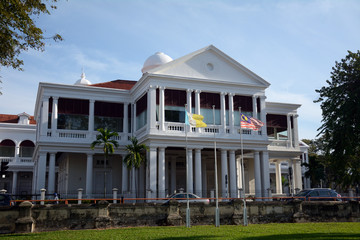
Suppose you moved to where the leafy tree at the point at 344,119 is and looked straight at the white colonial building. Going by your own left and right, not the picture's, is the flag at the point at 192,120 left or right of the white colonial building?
left

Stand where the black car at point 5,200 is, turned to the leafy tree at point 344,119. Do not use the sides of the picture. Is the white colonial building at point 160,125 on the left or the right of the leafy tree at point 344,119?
left
